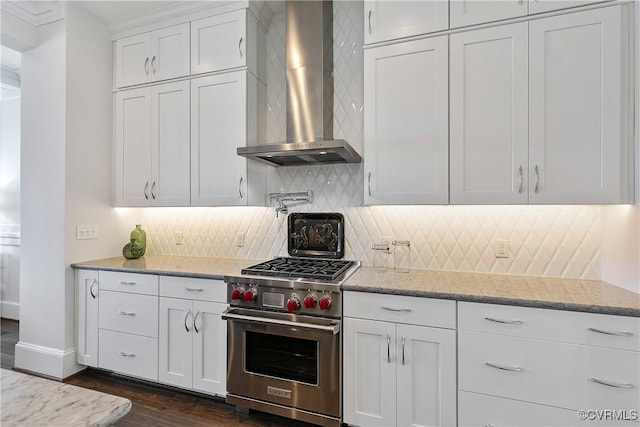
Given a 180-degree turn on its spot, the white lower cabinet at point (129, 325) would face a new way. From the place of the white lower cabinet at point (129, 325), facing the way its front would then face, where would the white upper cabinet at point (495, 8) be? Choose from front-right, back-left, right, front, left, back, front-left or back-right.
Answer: right

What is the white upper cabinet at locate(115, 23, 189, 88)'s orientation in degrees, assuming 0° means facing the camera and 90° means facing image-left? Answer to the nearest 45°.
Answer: approximately 45°

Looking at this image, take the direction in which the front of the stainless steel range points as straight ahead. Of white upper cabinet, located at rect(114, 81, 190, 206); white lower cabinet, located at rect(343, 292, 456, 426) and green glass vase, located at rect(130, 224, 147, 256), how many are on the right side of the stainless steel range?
2

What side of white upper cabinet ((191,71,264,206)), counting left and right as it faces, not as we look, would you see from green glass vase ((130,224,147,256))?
right

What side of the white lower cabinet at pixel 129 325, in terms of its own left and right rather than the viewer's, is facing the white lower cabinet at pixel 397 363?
left

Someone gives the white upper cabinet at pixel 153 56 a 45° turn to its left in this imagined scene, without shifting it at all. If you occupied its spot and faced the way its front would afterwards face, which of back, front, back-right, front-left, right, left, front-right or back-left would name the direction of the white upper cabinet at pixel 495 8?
front-left

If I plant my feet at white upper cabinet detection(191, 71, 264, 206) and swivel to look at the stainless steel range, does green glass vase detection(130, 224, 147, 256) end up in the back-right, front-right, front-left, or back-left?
back-right

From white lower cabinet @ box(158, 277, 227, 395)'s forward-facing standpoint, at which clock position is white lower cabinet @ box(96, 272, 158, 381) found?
white lower cabinet @ box(96, 272, 158, 381) is roughly at 3 o'clock from white lower cabinet @ box(158, 277, 227, 395).

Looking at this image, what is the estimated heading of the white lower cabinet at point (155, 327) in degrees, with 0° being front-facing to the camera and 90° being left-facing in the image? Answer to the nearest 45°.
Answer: approximately 45°

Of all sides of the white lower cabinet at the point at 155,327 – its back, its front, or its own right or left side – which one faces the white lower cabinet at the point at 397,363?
left

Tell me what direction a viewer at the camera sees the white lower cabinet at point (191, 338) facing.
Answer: facing the viewer and to the left of the viewer
